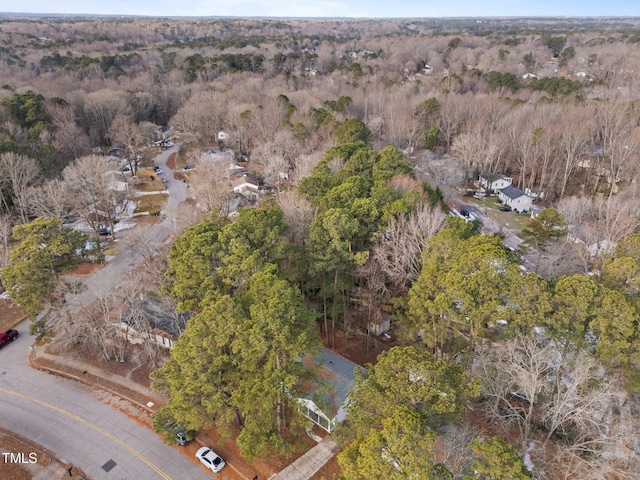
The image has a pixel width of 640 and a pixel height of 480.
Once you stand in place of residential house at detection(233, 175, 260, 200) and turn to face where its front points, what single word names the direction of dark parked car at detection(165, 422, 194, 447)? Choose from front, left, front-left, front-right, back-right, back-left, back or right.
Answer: front-left

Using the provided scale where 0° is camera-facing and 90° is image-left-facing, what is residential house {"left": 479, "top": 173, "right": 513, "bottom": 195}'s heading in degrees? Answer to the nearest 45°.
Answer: approximately 45°

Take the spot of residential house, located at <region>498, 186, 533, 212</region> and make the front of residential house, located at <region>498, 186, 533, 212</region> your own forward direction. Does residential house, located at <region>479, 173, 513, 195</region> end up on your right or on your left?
on your right

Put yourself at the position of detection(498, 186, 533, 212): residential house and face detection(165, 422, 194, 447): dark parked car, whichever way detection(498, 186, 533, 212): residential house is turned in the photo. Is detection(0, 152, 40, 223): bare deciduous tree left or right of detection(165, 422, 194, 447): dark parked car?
right

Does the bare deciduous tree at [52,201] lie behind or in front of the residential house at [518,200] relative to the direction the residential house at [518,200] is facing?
in front

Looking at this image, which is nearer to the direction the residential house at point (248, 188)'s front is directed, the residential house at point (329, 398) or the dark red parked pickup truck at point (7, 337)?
the dark red parked pickup truck
